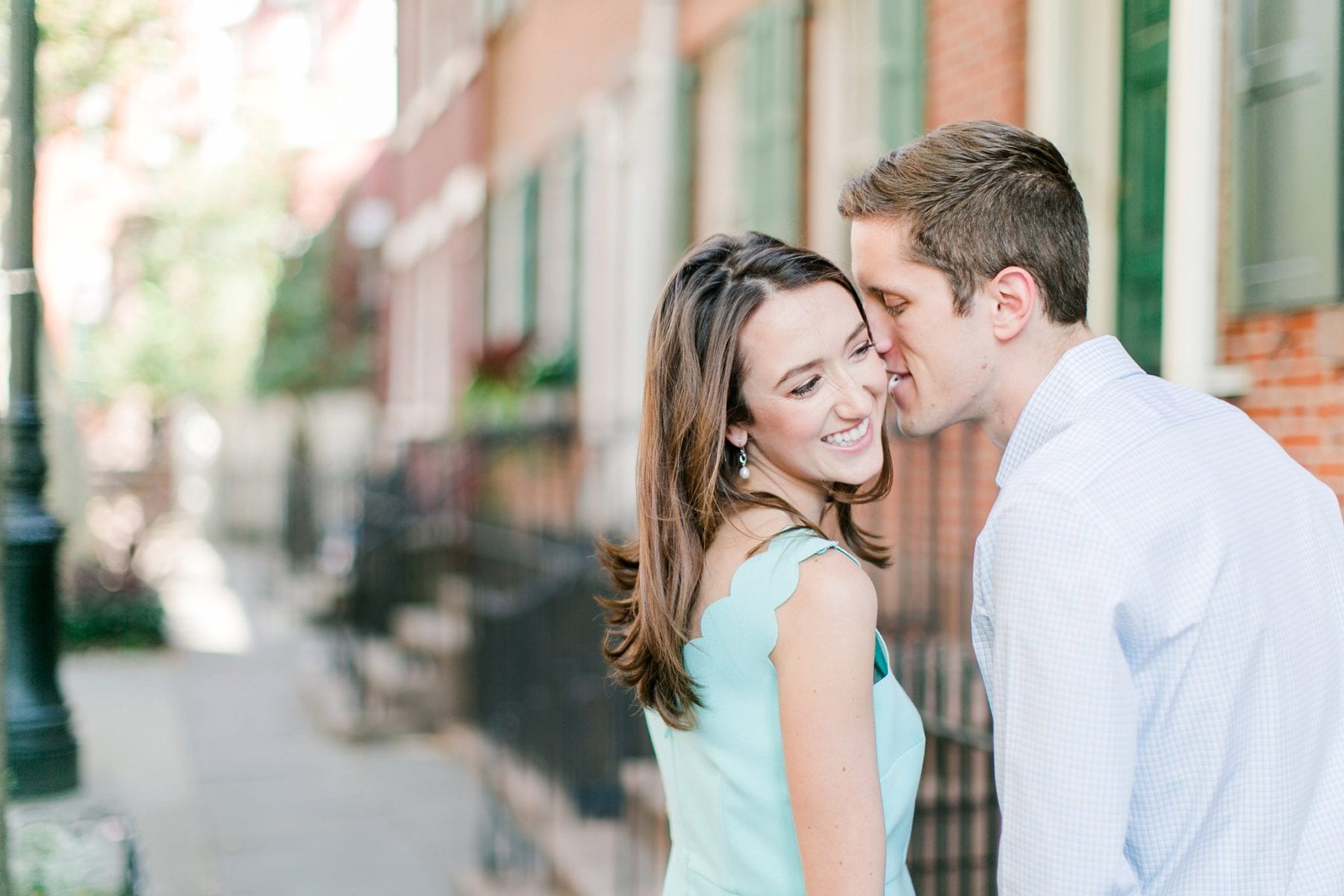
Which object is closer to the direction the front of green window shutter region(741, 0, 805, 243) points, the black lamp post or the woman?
the black lamp post

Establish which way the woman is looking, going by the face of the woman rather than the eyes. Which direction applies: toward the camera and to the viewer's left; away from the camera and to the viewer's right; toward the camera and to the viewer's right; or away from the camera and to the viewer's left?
toward the camera and to the viewer's right

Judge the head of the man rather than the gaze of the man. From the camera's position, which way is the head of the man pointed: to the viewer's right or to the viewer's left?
to the viewer's left

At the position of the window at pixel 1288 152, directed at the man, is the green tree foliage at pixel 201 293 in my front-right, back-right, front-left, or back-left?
back-right

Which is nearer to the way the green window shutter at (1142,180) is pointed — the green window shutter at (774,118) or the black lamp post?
the black lamp post

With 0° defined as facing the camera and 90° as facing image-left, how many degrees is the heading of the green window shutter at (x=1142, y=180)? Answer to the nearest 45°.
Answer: approximately 45°

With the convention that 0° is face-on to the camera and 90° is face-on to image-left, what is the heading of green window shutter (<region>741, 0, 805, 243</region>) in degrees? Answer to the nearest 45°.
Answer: approximately 45°

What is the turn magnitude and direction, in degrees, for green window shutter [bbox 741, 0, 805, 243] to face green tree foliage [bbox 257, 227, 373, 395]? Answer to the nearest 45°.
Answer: approximately 90° to its right
